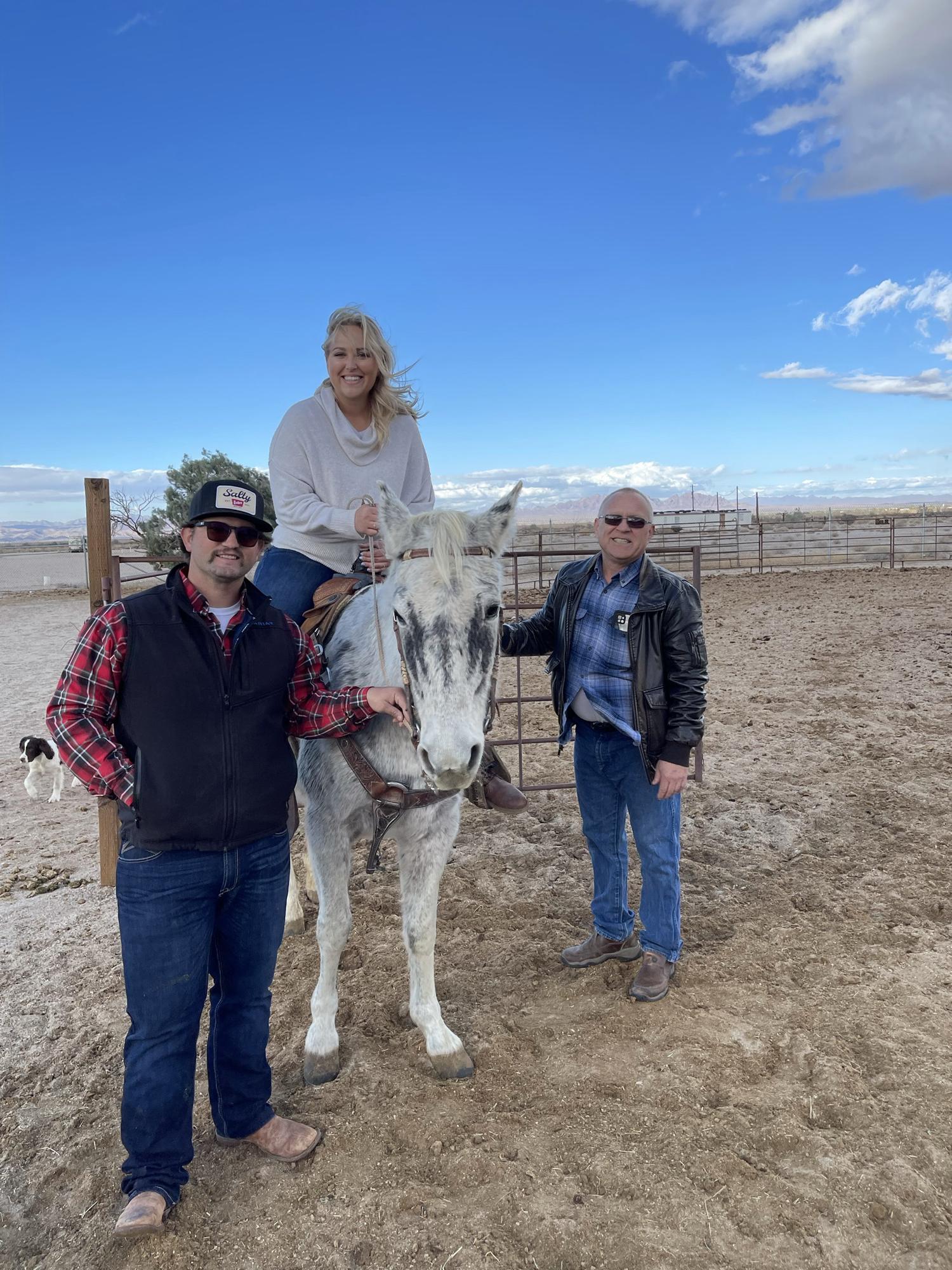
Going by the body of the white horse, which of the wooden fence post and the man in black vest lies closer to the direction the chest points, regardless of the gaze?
the man in black vest

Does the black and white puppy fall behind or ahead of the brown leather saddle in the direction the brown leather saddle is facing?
behind

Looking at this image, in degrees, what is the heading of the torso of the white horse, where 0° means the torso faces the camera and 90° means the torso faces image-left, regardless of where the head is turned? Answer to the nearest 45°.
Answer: approximately 0°

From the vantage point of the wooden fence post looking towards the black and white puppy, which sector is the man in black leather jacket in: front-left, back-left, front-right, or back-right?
back-right

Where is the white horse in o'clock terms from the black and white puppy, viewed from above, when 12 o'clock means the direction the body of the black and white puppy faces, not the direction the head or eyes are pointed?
The white horse is roughly at 10 o'clock from the black and white puppy.

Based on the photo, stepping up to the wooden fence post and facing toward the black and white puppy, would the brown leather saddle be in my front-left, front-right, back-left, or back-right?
back-right

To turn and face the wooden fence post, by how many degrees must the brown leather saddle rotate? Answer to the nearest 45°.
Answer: approximately 180°

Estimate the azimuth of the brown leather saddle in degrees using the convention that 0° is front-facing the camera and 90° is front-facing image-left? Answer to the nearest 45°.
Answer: approximately 315°

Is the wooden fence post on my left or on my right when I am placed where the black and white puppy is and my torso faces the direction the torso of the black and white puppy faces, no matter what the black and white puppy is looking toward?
on my left

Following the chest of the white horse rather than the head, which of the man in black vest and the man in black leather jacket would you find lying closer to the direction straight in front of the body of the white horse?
the man in black vest

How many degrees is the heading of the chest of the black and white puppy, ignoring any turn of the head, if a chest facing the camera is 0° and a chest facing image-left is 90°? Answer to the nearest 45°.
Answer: approximately 45°
